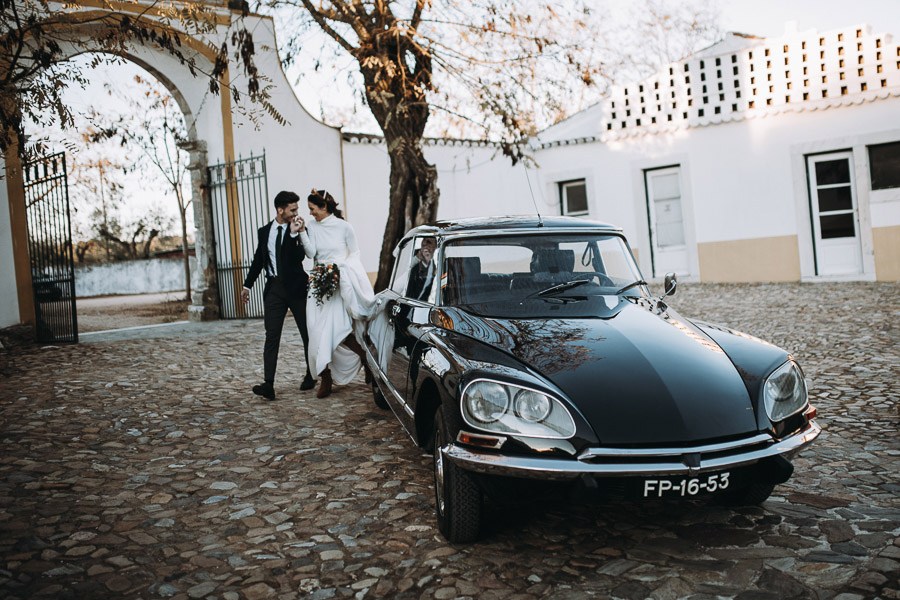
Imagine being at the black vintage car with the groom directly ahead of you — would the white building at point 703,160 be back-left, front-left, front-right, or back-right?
front-right

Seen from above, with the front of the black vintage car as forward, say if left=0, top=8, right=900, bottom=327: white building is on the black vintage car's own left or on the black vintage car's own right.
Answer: on the black vintage car's own left

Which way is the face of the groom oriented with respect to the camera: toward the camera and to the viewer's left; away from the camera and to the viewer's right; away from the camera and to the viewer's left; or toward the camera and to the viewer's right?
toward the camera and to the viewer's right

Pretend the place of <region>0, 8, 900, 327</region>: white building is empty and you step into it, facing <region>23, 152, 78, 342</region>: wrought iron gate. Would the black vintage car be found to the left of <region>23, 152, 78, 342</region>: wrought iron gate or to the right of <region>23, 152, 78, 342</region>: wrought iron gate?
left

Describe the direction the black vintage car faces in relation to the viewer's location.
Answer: facing the viewer and to the right of the viewer

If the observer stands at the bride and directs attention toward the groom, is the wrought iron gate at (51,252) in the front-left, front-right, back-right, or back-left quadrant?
front-right

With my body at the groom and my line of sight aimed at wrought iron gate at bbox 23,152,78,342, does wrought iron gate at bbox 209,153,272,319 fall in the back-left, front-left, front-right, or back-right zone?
front-right

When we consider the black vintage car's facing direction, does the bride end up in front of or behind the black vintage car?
behind

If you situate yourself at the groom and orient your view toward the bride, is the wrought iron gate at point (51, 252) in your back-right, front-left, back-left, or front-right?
back-left

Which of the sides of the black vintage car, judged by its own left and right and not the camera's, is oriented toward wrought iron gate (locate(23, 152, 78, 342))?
back

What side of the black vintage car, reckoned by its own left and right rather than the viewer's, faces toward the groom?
back
